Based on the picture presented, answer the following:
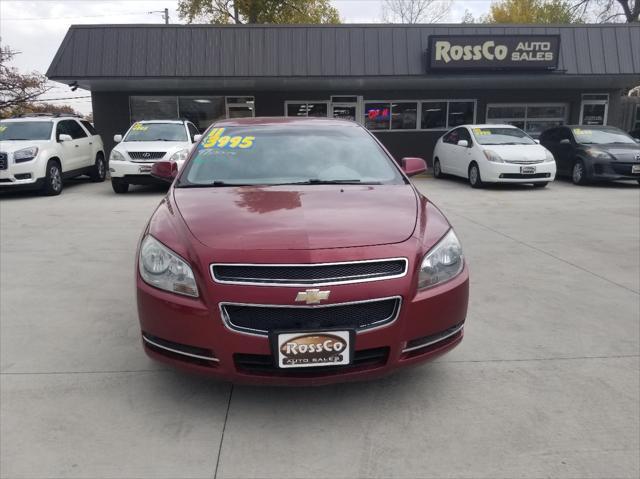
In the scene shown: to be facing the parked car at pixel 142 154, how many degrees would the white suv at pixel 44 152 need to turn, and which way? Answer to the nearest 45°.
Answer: approximately 90° to its left

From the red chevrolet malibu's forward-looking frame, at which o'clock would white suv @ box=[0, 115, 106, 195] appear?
The white suv is roughly at 5 o'clock from the red chevrolet malibu.

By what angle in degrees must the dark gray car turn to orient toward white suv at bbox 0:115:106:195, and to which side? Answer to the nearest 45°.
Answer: approximately 90° to its right

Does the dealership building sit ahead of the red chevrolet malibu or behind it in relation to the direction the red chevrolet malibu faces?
behind

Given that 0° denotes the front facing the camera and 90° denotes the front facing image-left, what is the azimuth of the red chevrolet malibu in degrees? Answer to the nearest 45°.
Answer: approximately 0°

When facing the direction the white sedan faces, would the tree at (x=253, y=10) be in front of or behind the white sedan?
behind

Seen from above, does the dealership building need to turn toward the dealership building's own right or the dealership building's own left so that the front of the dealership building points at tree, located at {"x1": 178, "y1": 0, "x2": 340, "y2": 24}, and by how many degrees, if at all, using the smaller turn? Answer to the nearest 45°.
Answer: approximately 180°

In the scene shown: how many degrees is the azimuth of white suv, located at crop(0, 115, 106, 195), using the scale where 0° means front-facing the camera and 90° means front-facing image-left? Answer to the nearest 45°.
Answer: approximately 45°

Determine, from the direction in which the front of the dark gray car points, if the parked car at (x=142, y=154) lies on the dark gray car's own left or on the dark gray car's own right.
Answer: on the dark gray car's own right

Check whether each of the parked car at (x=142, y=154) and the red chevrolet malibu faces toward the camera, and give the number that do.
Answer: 2

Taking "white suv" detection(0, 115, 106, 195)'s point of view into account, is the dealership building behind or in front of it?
behind
